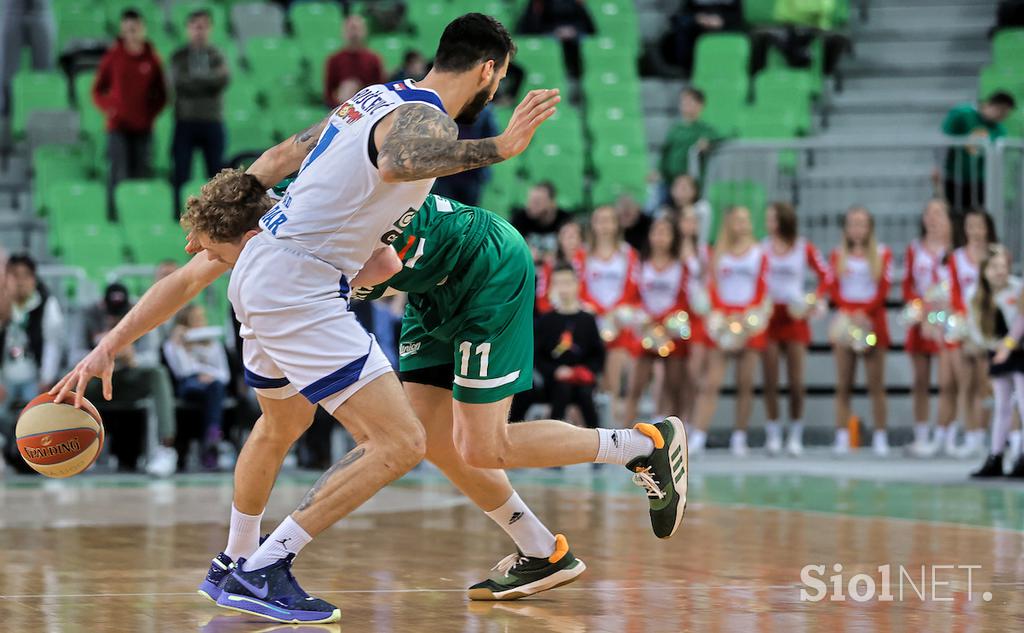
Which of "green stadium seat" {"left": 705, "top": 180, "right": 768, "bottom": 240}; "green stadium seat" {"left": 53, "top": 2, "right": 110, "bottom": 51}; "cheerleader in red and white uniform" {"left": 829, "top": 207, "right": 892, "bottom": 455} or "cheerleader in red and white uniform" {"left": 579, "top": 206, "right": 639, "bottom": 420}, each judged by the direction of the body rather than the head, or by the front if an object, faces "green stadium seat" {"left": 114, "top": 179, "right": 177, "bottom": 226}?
"green stadium seat" {"left": 53, "top": 2, "right": 110, "bottom": 51}

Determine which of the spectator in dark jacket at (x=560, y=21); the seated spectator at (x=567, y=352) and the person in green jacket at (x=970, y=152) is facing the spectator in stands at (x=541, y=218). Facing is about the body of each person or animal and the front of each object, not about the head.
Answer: the spectator in dark jacket

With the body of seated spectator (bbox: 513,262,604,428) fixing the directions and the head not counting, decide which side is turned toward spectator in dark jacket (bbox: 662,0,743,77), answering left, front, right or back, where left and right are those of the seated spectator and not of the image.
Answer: back

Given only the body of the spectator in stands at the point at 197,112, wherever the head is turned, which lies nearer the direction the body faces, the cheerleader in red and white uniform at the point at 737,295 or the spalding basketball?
the spalding basketball

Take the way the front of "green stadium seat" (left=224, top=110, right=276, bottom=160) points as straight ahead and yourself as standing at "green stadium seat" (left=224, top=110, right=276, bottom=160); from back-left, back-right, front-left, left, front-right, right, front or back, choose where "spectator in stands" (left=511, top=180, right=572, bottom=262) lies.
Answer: front-left

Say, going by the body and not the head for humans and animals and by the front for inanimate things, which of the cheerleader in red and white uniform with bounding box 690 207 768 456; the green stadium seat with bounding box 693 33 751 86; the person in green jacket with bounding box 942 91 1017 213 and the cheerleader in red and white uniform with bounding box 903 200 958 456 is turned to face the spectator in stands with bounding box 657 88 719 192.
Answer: the green stadium seat

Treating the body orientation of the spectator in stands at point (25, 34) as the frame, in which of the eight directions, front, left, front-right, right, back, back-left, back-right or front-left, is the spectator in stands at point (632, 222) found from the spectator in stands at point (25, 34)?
front-left

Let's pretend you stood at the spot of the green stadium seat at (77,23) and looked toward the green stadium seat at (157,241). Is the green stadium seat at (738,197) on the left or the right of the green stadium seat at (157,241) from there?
left
